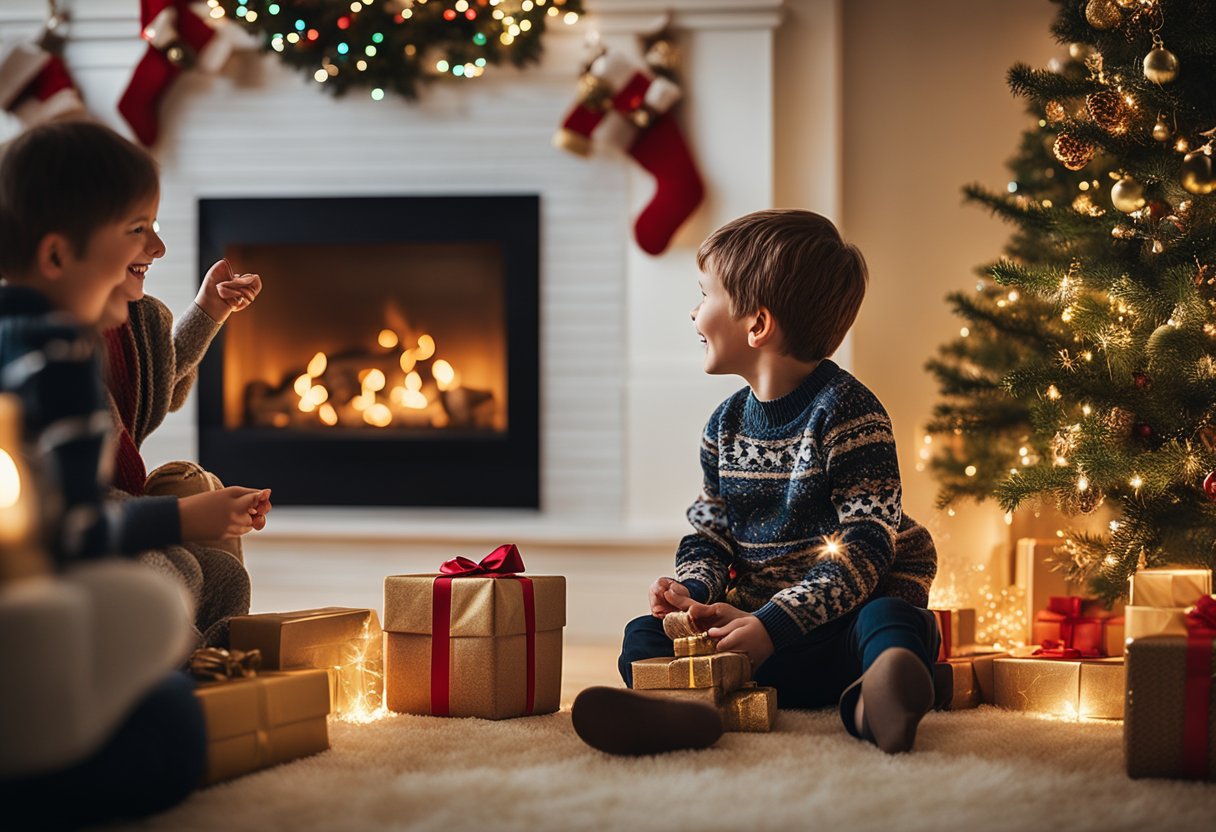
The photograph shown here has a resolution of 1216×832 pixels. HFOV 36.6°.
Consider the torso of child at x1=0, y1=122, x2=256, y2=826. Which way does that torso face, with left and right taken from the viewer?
facing to the right of the viewer

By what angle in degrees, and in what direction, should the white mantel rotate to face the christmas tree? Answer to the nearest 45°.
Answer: approximately 45° to its left

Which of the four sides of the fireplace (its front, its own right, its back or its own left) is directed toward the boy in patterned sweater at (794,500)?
front

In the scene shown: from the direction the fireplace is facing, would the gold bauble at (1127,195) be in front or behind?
in front

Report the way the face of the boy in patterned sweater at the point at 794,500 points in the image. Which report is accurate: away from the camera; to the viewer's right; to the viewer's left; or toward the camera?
to the viewer's left

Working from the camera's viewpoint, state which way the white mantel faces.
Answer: facing the viewer

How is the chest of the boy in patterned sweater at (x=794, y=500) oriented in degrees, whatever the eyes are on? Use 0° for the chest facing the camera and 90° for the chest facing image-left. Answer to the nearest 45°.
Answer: approximately 45°

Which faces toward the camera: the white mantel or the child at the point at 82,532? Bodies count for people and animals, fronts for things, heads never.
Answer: the white mantel

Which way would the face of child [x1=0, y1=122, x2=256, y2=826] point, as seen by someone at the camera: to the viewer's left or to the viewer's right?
to the viewer's right

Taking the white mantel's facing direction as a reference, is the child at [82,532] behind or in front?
in front

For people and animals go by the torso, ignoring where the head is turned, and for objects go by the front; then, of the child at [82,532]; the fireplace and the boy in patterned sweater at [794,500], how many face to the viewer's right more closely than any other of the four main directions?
1
